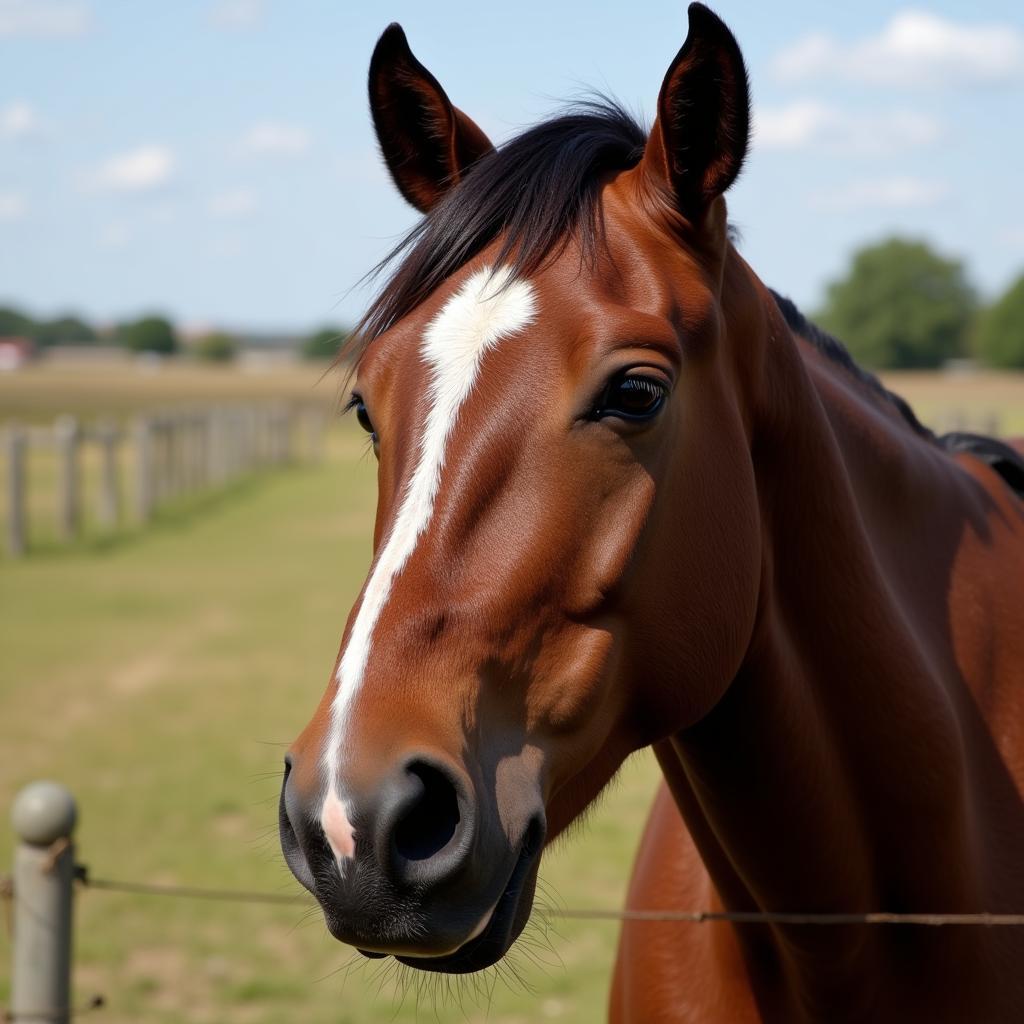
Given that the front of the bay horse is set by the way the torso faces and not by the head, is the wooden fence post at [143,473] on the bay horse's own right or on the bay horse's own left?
on the bay horse's own right

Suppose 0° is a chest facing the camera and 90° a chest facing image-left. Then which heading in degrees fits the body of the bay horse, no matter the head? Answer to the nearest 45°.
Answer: approximately 45°

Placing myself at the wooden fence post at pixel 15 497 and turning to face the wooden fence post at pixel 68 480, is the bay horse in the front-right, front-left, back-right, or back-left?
back-right

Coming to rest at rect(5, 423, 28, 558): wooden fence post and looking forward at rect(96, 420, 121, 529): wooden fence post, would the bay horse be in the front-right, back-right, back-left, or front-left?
back-right

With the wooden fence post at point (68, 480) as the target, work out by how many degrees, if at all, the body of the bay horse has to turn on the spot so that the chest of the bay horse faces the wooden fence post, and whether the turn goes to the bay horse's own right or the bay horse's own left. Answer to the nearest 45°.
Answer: approximately 90° to the bay horse's own right

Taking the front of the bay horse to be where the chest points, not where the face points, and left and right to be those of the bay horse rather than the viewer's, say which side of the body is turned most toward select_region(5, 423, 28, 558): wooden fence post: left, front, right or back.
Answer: right

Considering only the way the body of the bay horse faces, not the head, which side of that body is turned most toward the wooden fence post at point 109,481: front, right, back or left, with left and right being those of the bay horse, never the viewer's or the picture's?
right

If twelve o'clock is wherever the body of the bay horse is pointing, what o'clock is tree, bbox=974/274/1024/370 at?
The tree is roughly at 5 o'clock from the bay horse.
